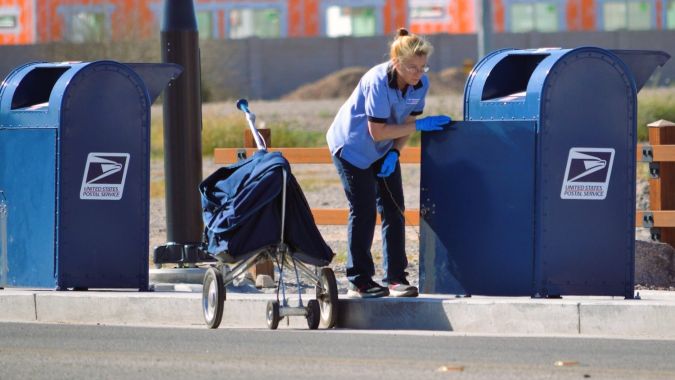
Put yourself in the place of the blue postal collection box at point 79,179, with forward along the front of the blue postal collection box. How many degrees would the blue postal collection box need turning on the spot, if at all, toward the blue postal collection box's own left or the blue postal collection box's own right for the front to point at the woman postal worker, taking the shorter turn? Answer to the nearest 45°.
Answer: approximately 90° to the blue postal collection box's own left

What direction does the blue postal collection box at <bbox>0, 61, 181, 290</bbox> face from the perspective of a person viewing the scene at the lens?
facing the viewer and to the left of the viewer

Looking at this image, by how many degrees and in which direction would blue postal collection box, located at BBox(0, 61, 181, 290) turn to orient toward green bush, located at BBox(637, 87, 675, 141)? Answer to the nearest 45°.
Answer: approximately 180°

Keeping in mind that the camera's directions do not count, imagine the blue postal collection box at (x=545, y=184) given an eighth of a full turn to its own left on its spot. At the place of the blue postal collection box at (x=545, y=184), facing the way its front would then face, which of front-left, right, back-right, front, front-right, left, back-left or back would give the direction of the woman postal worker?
right

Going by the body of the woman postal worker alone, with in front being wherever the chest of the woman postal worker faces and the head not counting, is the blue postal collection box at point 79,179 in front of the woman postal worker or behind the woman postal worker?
behind

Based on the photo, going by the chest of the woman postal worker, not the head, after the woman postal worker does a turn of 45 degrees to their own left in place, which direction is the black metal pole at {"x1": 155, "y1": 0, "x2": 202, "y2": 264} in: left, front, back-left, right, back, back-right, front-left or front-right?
back-left

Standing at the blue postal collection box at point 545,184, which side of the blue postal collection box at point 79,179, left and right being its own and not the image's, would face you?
left

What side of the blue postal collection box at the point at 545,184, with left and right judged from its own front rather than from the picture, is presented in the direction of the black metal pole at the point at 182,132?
right

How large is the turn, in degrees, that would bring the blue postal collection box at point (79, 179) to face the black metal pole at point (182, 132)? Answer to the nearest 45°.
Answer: approximately 180°
